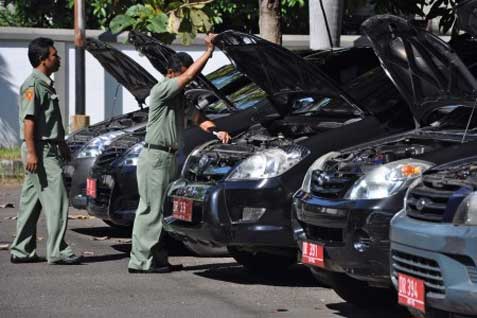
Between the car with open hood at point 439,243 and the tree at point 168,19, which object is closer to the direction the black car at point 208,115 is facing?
the car with open hood

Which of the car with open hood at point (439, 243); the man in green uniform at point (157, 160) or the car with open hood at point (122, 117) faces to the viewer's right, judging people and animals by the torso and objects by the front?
the man in green uniform

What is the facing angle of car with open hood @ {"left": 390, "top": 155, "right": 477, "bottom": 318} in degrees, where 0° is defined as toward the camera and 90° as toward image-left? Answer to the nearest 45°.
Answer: approximately 45°

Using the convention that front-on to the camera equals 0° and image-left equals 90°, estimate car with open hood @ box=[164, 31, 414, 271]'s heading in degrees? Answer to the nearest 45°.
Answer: approximately 45°

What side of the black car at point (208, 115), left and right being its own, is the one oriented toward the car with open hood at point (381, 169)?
left

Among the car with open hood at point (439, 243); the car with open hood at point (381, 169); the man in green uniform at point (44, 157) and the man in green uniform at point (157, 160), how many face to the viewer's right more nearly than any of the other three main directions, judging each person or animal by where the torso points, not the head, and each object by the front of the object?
2

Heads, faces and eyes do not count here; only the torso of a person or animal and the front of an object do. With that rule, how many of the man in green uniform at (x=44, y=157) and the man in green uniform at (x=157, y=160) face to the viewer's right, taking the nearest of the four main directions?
2

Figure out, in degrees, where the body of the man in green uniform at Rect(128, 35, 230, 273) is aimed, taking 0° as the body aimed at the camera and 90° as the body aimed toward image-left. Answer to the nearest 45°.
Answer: approximately 270°

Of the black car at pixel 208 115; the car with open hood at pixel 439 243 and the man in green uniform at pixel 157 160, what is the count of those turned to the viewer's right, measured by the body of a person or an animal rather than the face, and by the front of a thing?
1

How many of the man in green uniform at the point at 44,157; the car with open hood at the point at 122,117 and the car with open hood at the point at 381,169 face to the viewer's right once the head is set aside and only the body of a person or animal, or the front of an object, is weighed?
1

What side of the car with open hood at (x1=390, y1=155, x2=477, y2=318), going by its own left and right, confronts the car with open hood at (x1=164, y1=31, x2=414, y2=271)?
right

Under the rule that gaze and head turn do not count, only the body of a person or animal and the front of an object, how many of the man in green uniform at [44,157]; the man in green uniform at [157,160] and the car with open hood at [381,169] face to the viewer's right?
2

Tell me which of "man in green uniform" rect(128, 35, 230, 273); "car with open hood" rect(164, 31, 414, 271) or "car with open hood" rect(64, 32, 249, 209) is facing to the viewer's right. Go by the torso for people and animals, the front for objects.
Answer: the man in green uniform

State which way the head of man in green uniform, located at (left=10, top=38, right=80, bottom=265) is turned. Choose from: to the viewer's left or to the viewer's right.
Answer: to the viewer's right

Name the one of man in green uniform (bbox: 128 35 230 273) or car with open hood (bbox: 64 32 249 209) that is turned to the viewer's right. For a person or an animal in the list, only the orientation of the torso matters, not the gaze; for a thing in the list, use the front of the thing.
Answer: the man in green uniform
